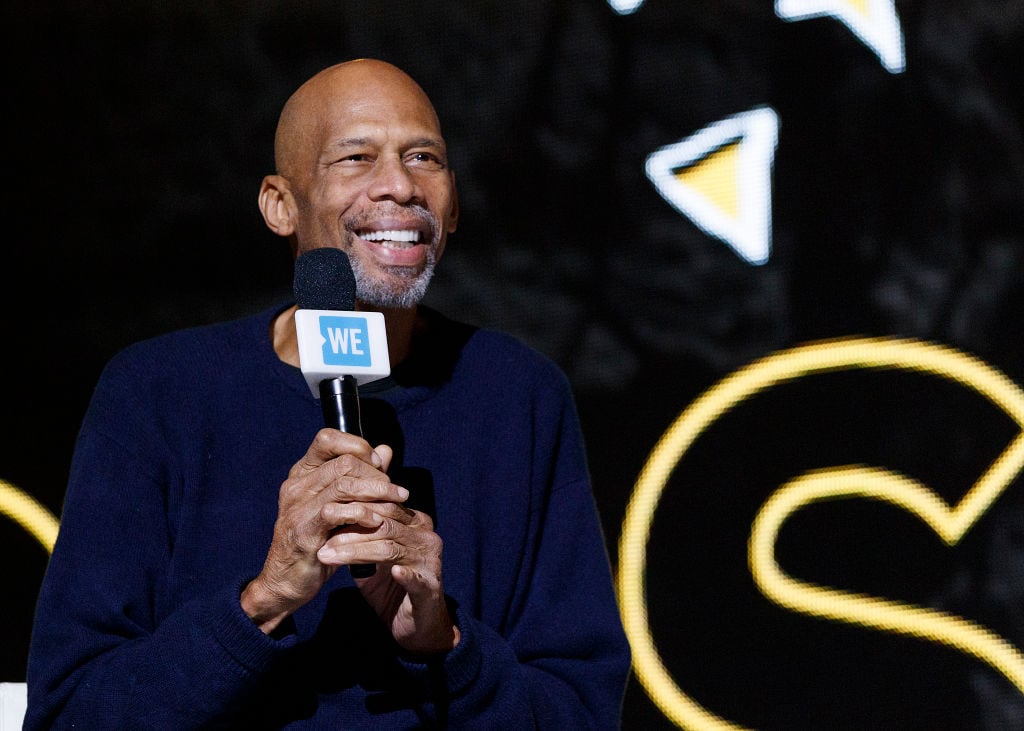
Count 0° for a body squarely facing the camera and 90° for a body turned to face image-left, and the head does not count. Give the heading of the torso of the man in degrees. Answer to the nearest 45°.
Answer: approximately 0°

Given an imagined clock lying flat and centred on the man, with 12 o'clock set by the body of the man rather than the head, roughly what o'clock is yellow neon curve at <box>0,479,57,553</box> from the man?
The yellow neon curve is roughly at 5 o'clock from the man.
